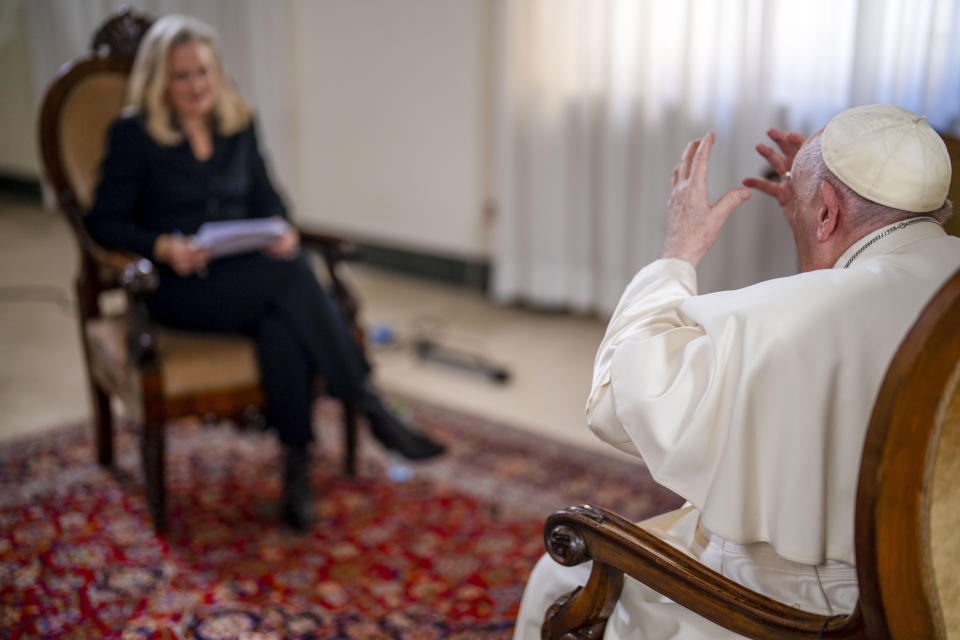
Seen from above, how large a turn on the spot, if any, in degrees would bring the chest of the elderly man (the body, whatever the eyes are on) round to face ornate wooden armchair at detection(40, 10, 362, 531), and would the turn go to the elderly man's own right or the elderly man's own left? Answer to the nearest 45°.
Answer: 0° — they already face it

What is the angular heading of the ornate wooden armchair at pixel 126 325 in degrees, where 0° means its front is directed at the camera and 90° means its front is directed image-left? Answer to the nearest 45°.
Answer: approximately 315°

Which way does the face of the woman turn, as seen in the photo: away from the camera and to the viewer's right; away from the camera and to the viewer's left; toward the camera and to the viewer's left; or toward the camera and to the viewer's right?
toward the camera and to the viewer's right

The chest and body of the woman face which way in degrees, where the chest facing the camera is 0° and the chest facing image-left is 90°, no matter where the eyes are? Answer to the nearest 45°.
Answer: approximately 315°

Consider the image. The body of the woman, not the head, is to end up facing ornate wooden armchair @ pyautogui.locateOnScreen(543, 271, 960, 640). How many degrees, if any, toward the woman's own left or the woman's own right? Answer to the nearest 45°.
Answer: approximately 45° to the woman's own right

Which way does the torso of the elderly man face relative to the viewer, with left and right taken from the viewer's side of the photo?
facing away from the viewer and to the left of the viewer
